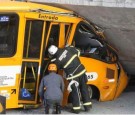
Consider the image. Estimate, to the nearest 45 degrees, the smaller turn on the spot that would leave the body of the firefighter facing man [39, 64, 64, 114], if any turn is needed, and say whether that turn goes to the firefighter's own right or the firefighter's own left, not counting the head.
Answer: approximately 90° to the firefighter's own left

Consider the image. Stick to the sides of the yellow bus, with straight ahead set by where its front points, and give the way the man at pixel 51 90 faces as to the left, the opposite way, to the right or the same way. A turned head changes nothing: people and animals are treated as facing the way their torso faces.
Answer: to the left

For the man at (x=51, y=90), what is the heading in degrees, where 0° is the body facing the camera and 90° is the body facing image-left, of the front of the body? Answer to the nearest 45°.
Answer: approximately 180°

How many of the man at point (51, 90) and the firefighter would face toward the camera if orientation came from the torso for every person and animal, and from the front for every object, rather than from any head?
0

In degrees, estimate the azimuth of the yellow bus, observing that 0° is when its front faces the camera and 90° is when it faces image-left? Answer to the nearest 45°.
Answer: approximately 270°
